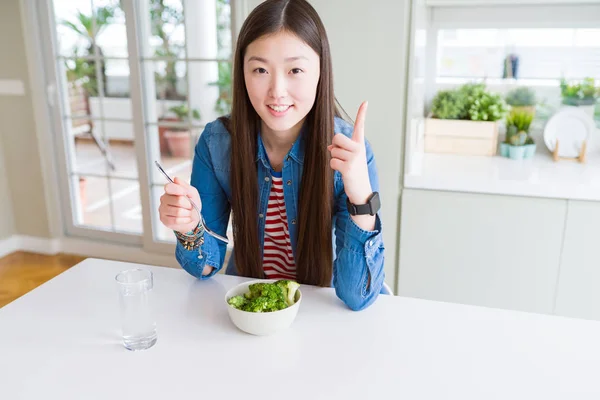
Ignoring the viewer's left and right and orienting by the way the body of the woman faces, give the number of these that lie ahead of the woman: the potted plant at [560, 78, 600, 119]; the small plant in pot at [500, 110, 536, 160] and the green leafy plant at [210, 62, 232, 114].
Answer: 0

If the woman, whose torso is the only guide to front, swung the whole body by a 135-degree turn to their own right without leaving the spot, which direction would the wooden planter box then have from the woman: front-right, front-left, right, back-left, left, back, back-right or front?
right

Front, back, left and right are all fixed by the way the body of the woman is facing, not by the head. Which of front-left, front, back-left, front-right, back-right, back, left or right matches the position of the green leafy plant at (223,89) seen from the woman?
back

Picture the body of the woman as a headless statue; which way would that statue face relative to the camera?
toward the camera

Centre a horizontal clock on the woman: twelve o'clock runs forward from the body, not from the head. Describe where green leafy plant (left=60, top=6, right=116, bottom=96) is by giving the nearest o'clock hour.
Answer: The green leafy plant is roughly at 5 o'clock from the woman.

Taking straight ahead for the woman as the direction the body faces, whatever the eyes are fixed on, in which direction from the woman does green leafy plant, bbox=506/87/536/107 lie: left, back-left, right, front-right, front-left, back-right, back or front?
back-left

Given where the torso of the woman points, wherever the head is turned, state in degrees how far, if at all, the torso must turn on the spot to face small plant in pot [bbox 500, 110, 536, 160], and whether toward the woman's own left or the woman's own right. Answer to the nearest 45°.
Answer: approximately 135° to the woman's own left

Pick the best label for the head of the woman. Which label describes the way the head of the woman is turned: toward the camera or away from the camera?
toward the camera

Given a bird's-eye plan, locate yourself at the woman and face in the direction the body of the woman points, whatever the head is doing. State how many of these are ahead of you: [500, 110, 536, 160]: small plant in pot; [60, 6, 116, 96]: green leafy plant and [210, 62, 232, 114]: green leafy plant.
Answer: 0

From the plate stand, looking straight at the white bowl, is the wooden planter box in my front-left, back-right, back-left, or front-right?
front-right

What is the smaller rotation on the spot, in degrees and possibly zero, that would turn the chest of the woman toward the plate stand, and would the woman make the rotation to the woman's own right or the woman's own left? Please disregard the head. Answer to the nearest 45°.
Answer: approximately 135° to the woman's own left
